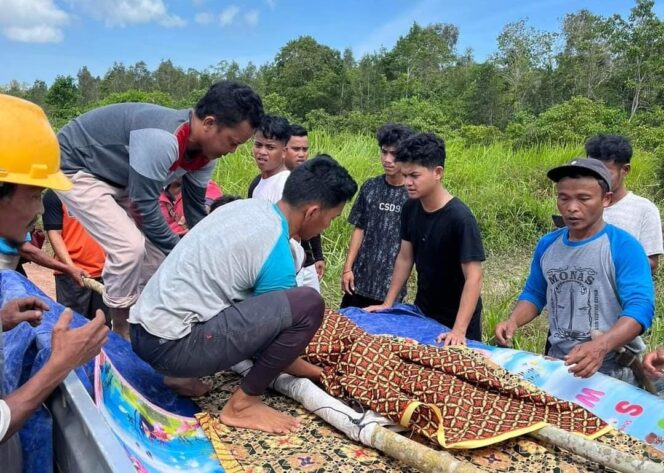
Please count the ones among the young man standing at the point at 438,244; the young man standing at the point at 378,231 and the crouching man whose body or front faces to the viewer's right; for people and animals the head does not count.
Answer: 1

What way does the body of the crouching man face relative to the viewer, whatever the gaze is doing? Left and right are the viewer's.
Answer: facing to the right of the viewer

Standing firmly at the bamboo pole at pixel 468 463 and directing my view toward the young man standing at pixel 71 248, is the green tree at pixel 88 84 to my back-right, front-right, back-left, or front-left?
front-right

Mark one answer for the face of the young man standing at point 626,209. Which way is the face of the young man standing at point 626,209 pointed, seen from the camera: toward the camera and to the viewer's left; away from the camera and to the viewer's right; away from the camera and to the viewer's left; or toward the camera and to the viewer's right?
toward the camera and to the viewer's left

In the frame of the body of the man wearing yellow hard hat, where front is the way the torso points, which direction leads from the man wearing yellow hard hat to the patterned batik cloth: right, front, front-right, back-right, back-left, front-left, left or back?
front

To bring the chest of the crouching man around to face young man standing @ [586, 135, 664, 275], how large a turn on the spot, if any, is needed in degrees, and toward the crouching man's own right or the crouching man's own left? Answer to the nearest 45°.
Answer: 0° — they already face them

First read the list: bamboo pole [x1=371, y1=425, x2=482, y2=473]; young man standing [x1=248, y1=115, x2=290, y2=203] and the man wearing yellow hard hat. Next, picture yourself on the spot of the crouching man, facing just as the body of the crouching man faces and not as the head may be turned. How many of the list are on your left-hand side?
1

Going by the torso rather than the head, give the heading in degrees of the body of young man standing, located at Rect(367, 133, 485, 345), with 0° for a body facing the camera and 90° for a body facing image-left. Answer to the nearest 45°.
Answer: approximately 45°

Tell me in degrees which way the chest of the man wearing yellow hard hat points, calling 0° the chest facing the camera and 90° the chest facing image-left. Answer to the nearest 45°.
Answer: approximately 270°

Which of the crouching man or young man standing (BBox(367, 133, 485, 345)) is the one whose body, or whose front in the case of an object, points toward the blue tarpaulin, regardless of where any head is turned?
the young man standing

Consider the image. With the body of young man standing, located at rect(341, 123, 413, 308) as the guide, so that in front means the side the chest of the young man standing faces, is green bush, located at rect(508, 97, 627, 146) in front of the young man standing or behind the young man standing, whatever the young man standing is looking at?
behind

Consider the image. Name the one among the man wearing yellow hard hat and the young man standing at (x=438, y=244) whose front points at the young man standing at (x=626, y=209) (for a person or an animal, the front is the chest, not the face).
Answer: the man wearing yellow hard hat

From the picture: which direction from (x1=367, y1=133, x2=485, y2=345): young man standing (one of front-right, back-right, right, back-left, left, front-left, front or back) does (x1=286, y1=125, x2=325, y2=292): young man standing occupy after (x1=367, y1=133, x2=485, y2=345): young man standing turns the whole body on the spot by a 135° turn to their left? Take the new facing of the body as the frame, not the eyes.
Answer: back-left

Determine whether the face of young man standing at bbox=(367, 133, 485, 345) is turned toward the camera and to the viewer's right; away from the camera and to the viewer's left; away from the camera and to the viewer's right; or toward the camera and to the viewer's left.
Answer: toward the camera and to the viewer's left

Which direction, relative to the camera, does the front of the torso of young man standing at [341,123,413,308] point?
toward the camera
